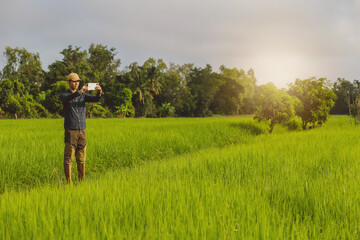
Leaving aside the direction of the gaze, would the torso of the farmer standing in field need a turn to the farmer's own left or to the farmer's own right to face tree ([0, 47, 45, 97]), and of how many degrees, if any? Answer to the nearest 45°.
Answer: approximately 135° to the farmer's own left

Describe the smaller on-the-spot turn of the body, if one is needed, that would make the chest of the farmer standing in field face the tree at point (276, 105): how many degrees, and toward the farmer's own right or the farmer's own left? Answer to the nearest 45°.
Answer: approximately 90° to the farmer's own left

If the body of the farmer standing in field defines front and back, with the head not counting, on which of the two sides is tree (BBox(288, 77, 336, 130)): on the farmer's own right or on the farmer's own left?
on the farmer's own left

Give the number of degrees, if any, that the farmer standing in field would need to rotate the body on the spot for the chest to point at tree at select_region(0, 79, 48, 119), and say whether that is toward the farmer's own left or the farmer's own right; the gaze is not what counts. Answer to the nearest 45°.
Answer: approximately 135° to the farmer's own left

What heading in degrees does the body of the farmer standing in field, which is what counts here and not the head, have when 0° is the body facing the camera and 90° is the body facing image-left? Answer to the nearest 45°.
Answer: approximately 315°

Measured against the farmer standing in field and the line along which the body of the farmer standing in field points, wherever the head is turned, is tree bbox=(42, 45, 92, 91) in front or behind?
behind
